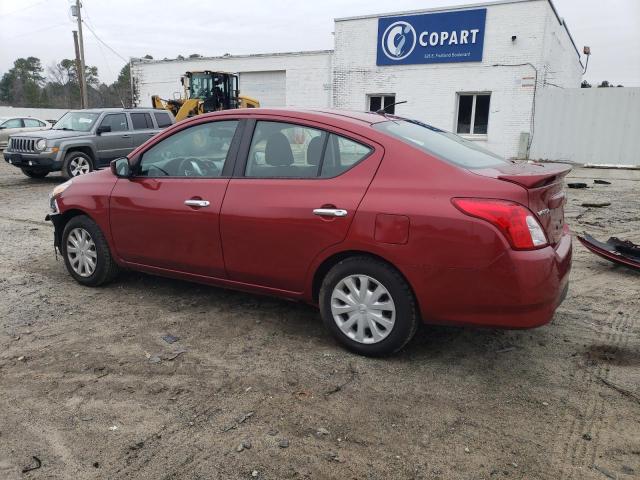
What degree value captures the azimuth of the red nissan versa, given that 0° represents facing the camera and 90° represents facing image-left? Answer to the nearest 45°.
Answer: approximately 135°

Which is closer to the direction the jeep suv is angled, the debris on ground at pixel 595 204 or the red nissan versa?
the red nissan versa

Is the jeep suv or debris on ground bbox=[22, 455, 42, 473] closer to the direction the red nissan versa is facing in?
the jeep suv

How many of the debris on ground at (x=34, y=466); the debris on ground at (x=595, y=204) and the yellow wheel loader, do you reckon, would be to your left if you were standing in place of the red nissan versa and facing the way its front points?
1

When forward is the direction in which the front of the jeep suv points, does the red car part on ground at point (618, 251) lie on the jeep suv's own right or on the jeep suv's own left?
on the jeep suv's own left

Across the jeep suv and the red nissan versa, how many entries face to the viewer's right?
0

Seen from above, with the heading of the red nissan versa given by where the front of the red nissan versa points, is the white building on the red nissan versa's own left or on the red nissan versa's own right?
on the red nissan versa's own right

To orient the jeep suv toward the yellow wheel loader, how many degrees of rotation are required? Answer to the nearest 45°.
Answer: approximately 180°

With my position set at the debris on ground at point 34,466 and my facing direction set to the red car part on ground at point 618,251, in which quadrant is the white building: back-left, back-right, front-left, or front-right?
front-left

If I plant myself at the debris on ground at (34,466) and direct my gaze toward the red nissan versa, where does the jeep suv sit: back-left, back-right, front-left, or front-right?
front-left

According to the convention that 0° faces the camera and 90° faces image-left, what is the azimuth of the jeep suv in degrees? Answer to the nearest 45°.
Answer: approximately 45°

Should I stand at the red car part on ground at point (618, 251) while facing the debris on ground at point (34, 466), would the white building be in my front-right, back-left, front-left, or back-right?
back-right

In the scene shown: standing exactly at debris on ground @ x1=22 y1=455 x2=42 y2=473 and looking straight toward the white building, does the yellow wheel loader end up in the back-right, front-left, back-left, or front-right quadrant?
front-left

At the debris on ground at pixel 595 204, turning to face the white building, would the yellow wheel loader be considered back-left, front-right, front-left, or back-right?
front-left

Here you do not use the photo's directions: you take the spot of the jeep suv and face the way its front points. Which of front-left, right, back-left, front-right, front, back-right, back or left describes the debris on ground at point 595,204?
left

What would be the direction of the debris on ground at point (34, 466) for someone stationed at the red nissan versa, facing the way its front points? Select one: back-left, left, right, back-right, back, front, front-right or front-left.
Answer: left

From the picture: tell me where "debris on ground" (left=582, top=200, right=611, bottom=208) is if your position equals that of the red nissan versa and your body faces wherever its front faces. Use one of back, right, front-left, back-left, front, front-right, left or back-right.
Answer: right
